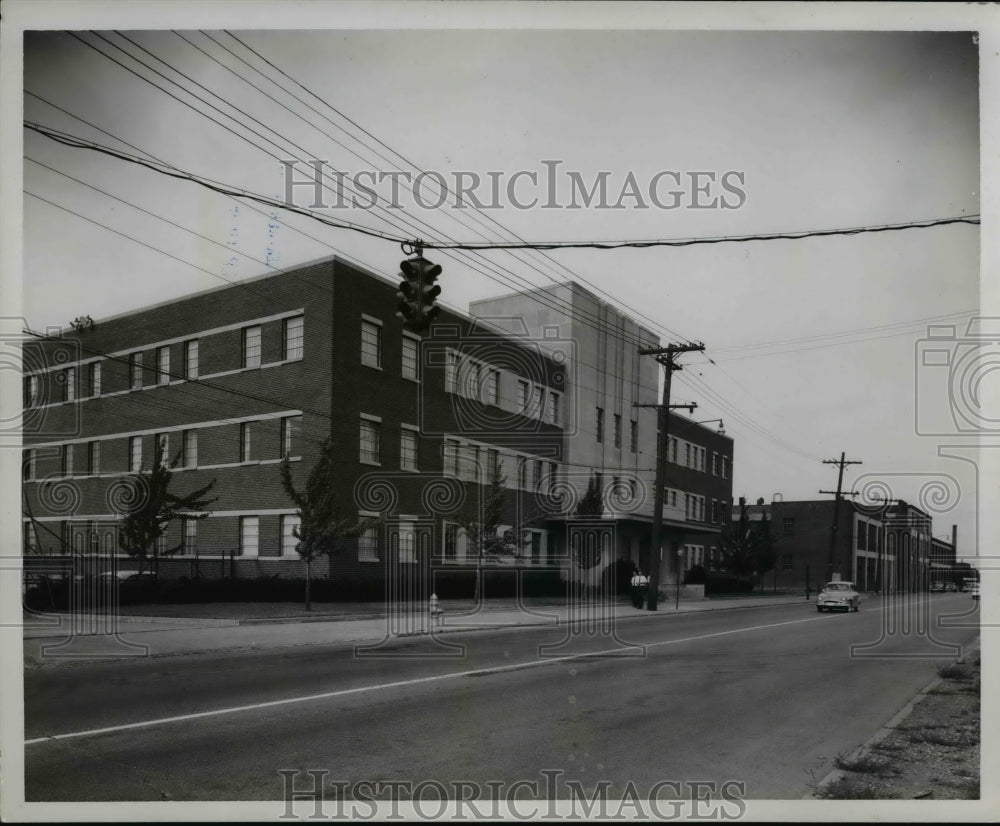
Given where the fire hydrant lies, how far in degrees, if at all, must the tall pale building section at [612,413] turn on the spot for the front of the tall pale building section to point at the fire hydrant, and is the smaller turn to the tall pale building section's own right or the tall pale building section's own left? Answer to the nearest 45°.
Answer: approximately 45° to the tall pale building section's own right

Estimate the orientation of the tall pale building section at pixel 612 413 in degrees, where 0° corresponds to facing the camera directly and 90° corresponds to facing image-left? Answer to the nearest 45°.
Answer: approximately 315°

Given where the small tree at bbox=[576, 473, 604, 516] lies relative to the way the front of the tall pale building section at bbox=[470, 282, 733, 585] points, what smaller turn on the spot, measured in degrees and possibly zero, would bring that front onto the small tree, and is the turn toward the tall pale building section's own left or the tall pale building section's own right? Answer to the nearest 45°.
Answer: approximately 45° to the tall pale building section's own right

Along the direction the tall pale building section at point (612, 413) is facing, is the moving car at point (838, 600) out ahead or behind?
ahead

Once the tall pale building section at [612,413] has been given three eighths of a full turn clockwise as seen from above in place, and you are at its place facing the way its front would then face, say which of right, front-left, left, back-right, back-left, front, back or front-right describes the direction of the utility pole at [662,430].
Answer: left
